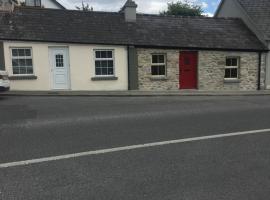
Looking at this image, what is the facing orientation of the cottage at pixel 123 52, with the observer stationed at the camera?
facing the viewer

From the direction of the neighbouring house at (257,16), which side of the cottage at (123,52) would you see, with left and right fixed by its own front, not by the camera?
left

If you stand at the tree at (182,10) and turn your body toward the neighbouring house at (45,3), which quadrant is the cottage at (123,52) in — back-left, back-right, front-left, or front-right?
front-left

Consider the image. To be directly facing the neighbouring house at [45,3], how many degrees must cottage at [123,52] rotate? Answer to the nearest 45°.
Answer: approximately 135° to its right

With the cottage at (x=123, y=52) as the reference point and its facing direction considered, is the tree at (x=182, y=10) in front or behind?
behind

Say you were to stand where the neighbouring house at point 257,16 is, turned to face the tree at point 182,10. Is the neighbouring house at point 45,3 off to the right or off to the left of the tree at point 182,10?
left
